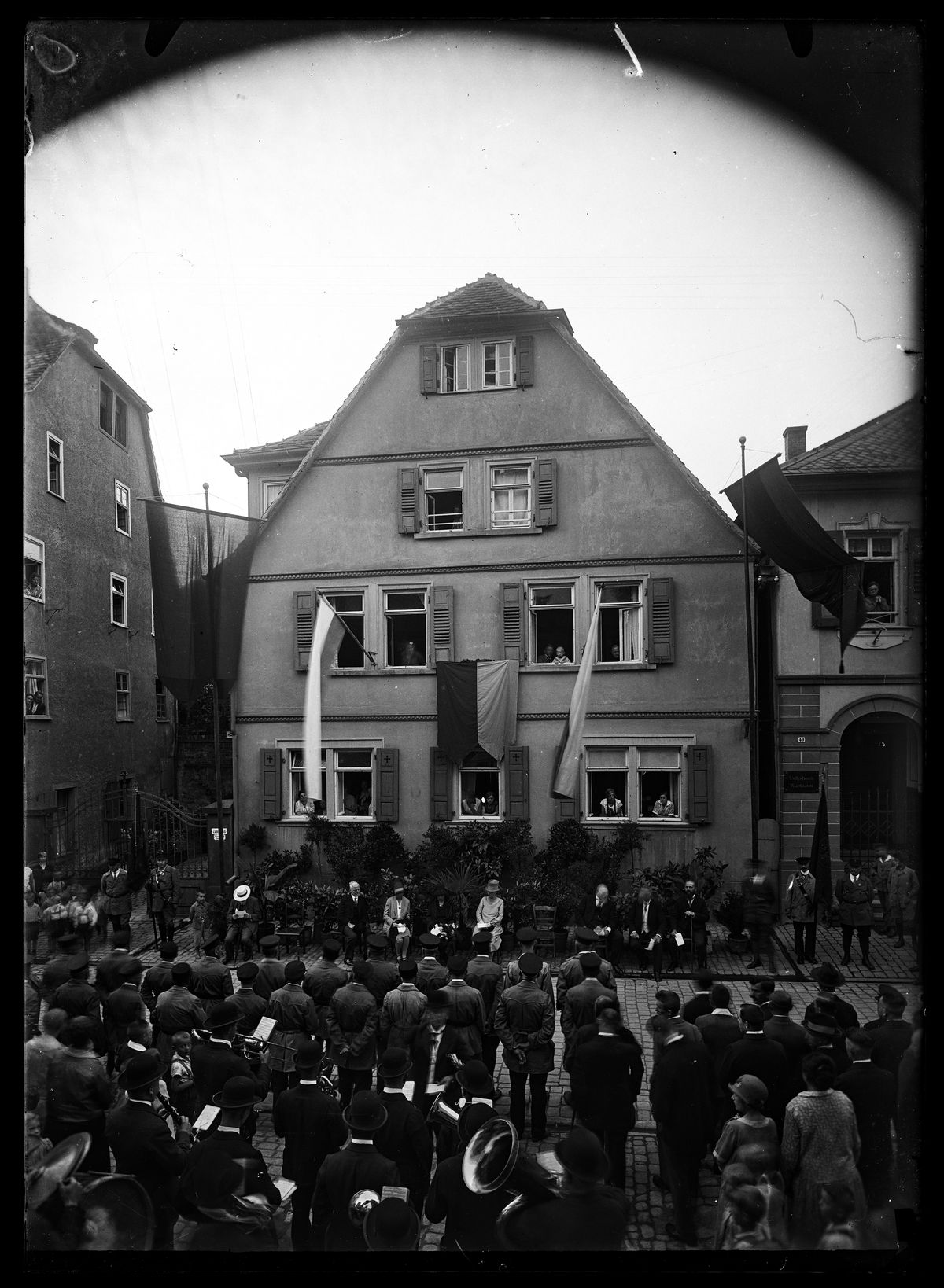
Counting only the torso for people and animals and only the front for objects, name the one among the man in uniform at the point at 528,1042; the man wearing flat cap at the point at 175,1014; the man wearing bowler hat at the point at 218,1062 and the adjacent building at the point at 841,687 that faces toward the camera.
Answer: the adjacent building

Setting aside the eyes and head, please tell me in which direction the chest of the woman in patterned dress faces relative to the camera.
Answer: away from the camera

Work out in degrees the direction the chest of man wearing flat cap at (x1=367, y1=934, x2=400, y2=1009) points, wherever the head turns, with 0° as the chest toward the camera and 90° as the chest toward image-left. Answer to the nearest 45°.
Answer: approximately 180°

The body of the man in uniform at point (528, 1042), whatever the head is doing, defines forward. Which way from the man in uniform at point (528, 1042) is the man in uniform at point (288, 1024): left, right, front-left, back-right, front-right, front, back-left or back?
left

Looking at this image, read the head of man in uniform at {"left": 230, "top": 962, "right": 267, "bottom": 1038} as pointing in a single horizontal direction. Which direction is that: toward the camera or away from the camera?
away from the camera

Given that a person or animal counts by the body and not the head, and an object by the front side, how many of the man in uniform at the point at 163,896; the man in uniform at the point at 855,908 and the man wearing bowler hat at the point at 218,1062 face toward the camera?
2

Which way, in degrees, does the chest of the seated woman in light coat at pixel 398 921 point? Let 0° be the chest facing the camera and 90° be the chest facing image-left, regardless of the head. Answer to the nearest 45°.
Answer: approximately 0°

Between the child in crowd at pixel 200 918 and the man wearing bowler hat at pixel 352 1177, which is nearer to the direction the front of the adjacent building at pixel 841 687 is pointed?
the man wearing bowler hat

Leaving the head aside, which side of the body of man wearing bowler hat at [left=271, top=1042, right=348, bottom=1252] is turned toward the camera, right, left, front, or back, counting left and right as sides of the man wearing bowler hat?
back

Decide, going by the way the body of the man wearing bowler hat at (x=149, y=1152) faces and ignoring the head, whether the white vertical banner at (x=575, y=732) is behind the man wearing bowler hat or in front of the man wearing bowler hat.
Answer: in front
